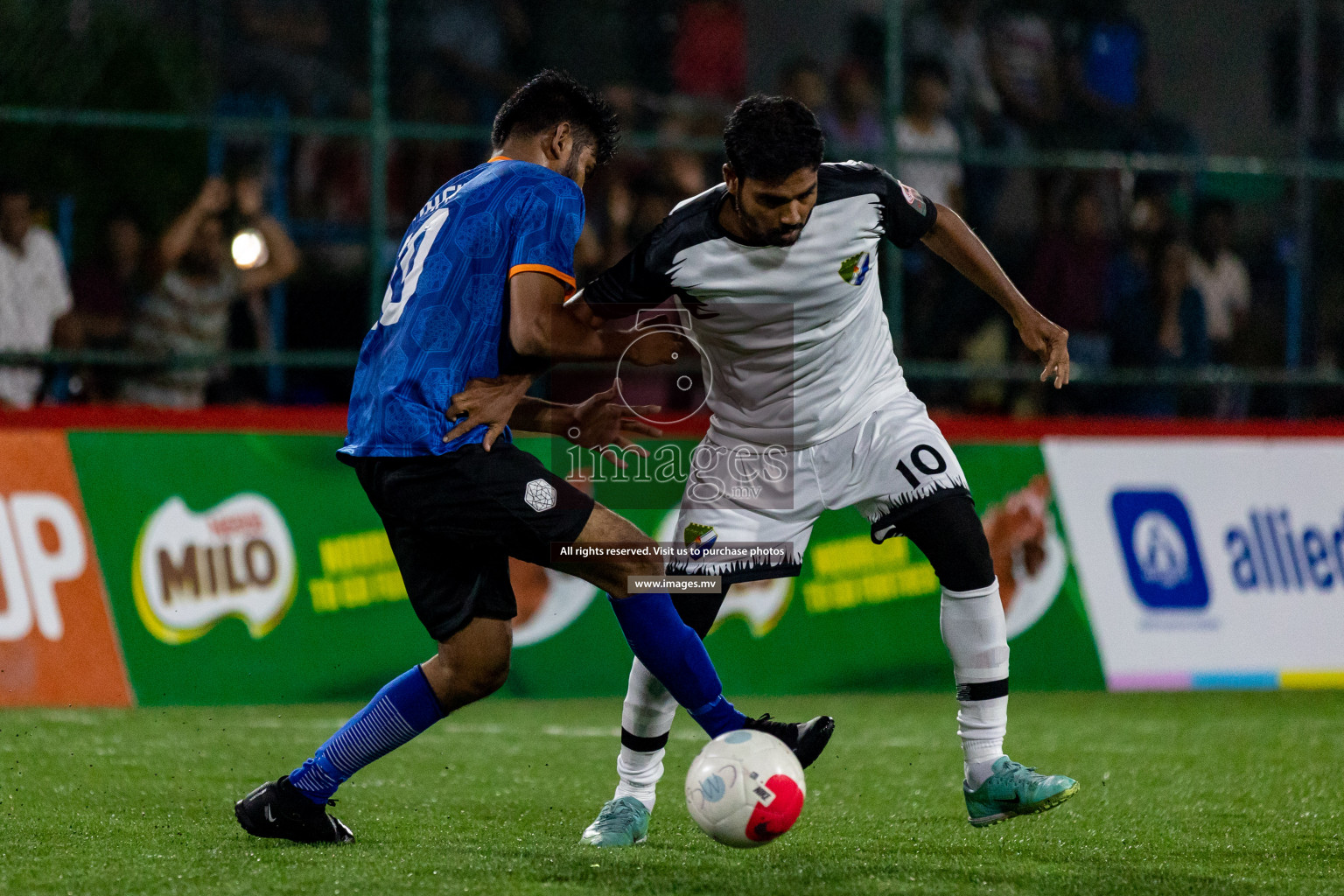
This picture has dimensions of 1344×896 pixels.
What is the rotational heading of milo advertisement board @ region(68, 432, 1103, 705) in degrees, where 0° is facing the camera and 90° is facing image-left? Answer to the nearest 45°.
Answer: approximately 0°

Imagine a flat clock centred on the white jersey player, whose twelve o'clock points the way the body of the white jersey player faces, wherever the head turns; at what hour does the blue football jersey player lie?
The blue football jersey player is roughly at 2 o'clock from the white jersey player.

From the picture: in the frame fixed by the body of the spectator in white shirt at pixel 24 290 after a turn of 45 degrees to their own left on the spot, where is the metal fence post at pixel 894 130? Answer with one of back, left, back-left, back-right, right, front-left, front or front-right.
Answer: front-left

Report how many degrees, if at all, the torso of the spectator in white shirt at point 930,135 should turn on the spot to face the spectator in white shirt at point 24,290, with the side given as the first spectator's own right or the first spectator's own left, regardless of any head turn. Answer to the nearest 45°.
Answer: approximately 45° to the first spectator's own right

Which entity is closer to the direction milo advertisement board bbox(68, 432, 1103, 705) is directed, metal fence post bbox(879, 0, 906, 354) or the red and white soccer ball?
the red and white soccer ball

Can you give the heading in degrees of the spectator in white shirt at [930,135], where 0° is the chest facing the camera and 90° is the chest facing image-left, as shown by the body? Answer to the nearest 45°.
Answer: approximately 0°

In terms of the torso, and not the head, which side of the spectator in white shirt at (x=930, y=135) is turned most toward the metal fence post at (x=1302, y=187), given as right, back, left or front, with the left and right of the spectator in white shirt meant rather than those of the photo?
left
